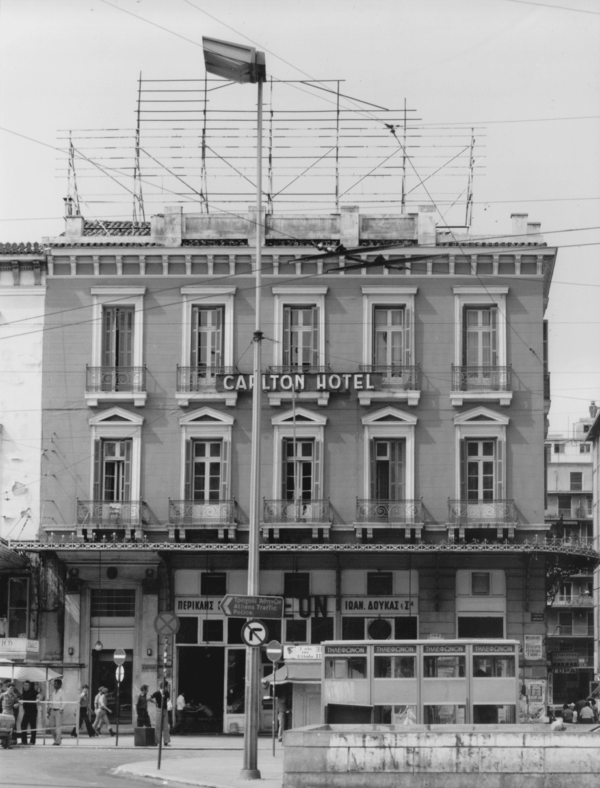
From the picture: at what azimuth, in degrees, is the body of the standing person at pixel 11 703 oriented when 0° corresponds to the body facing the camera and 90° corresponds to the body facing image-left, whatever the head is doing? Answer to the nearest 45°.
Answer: approximately 0°

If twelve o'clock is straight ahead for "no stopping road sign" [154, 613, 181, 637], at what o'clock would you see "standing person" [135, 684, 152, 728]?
The standing person is roughly at 6 o'clock from the no stopping road sign.

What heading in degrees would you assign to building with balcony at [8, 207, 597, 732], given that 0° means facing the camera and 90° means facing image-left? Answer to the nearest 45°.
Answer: approximately 0°

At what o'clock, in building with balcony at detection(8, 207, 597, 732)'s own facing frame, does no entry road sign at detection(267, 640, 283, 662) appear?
The no entry road sign is roughly at 12 o'clock from the building with balcony.

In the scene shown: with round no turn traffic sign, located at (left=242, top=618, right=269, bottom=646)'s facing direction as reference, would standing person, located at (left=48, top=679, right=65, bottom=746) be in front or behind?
behind
